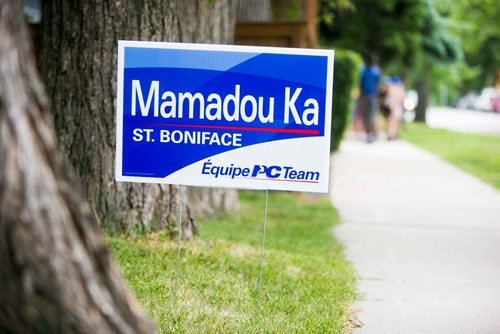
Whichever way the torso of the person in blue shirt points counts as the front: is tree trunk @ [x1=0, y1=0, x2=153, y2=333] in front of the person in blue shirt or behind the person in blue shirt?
behind

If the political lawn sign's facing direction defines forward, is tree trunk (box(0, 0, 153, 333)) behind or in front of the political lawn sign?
in front

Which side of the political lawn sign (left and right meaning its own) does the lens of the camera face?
front

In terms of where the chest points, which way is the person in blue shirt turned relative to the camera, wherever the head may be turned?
away from the camera

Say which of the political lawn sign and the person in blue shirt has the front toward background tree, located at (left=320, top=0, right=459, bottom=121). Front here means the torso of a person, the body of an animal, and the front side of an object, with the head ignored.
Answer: the person in blue shirt

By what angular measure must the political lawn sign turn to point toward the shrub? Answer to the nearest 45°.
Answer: approximately 180°

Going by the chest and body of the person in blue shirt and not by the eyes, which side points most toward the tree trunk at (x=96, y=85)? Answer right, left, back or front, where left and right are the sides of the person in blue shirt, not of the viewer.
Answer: back

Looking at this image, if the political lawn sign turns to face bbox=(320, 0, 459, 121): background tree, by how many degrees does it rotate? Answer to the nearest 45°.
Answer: approximately 180°

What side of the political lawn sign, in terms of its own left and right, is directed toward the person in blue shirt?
back

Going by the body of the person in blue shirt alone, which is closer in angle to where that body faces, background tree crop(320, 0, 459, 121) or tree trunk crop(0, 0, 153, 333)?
the background tree

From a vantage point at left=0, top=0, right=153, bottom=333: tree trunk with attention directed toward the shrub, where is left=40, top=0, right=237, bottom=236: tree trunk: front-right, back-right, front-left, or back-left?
front-left

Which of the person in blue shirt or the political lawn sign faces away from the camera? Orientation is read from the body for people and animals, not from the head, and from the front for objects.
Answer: the person in blue shirt

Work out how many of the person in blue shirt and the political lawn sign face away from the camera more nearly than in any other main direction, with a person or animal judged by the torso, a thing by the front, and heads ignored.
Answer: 1

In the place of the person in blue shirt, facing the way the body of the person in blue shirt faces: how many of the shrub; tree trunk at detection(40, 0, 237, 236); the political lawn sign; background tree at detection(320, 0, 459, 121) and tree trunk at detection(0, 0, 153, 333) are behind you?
4

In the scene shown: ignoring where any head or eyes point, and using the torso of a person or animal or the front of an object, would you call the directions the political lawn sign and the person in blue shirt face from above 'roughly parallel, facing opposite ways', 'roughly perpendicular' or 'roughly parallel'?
roughly parallel, facing opposite ways

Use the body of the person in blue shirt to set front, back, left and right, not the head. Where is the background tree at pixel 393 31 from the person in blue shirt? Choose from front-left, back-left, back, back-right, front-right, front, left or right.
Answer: front

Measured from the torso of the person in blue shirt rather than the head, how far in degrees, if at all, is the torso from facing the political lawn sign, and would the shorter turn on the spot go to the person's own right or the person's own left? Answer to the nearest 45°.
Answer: approximately 180°
